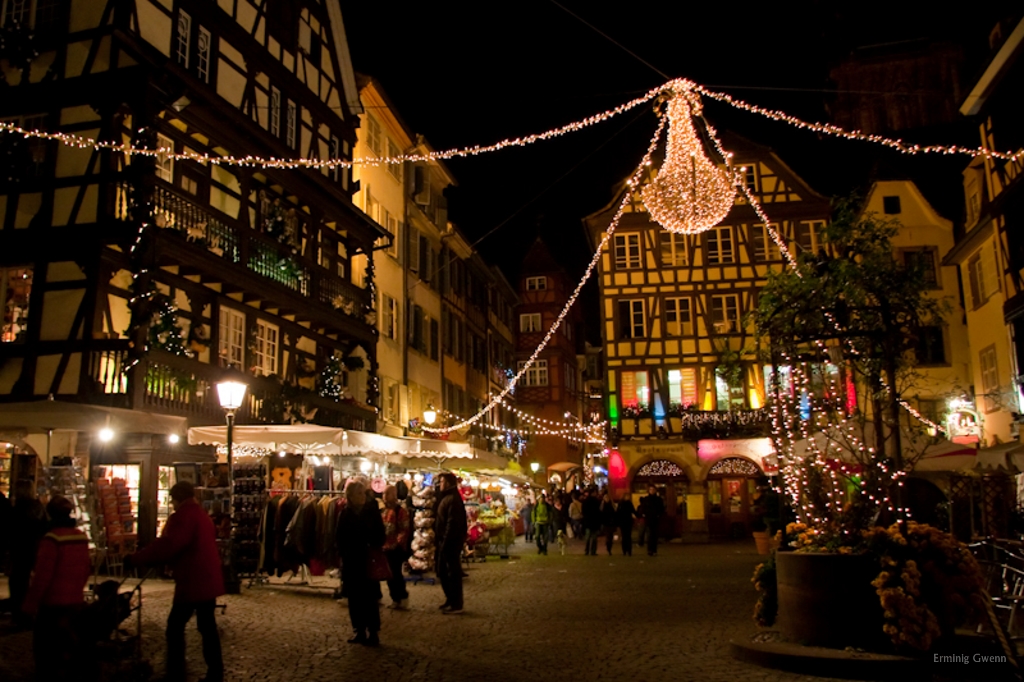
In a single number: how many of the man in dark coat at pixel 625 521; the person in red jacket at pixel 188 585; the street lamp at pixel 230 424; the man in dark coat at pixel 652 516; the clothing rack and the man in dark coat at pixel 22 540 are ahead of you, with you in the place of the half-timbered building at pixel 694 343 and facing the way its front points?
6

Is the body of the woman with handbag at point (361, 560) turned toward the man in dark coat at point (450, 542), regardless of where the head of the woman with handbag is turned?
no

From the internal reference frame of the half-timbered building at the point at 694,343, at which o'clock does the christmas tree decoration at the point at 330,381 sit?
The christmas tree decoration is roughly at 1 o'clock from the half-timbered building.

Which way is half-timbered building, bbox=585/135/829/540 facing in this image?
toward the camera

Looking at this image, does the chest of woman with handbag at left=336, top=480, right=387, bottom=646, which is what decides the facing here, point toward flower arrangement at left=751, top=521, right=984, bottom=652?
no

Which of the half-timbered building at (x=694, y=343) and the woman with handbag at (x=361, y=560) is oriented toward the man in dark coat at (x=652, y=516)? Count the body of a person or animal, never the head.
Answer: the half-timbered building

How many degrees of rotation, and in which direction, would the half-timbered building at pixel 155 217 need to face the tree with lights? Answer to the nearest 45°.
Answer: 0° — it already faces it

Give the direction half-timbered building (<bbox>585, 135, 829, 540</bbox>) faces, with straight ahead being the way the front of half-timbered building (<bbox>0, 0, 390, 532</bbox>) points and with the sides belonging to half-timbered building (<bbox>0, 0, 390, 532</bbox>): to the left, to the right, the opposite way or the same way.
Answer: to the right

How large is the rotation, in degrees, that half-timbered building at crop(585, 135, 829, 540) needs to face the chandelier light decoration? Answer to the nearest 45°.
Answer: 0° — it already faces it

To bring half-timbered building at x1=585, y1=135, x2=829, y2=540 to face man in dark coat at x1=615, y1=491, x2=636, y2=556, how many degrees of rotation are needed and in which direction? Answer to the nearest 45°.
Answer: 0° — it already faces them

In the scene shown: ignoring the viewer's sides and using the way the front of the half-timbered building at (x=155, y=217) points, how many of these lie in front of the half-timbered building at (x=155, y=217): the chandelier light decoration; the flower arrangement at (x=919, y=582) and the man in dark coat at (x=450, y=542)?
3
